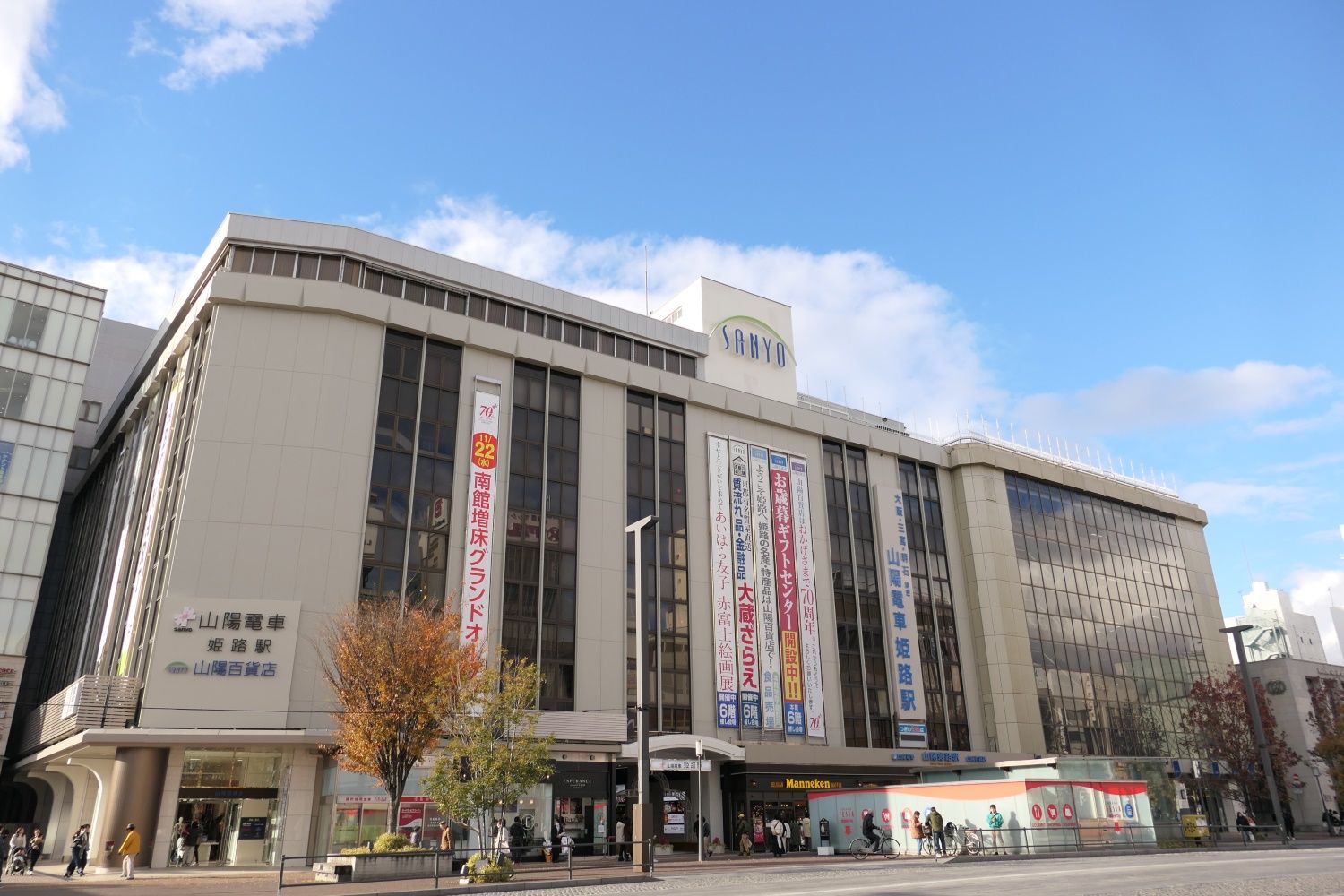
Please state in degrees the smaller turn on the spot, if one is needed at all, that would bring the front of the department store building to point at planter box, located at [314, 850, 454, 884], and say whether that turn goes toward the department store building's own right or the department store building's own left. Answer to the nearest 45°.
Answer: approximately 45° to the department store building's own right

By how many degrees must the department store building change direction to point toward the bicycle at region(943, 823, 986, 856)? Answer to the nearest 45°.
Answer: approximately 45° to its left

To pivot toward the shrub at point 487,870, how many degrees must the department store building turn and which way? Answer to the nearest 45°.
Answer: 0° — it already faces it

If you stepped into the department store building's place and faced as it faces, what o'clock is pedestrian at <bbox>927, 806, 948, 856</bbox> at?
The pedestrian is roughly at 11 o'clock from the department store building.

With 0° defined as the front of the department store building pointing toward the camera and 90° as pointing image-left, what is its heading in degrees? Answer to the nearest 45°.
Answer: approximately 315°

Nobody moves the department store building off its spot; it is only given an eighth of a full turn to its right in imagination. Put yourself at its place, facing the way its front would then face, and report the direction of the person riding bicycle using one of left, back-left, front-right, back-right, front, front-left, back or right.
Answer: left

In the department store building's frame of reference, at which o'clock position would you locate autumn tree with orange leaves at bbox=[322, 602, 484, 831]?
The autumn tree with orange leaves is roughly at 1 o'clock from the department store building.

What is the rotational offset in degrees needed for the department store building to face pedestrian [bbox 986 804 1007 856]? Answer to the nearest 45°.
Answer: approximately 45° to its left
